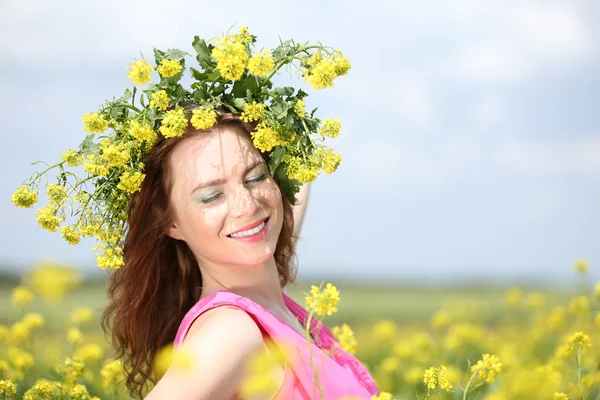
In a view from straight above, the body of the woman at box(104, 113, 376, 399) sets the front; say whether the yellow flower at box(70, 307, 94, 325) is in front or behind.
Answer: behind

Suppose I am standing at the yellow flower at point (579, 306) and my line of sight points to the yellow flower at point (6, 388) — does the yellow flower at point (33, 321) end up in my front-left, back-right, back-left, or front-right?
front-right

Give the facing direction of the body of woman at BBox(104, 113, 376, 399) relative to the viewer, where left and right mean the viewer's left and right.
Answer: facing the viewer and to the right of the viewer

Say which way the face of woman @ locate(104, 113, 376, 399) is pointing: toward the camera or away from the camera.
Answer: toward the camera

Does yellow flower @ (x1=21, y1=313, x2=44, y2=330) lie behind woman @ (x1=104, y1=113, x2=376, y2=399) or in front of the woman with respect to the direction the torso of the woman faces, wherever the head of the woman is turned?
behind
